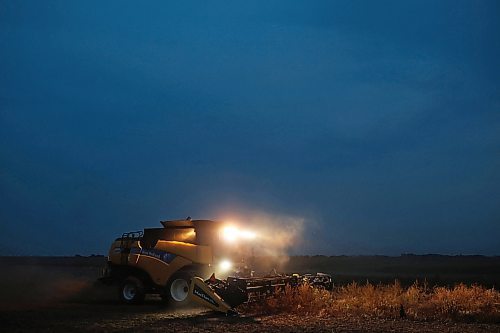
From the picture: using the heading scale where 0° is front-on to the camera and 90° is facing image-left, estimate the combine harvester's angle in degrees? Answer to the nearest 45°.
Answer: approximately 315°
